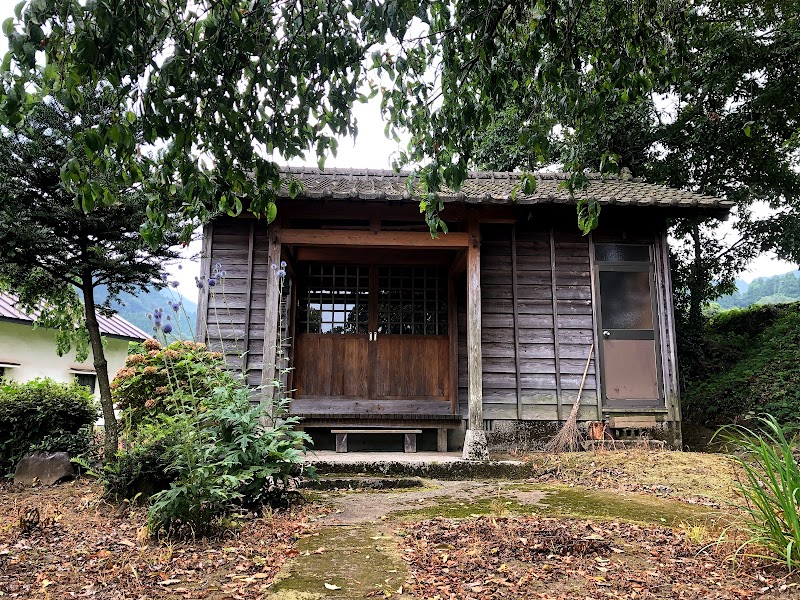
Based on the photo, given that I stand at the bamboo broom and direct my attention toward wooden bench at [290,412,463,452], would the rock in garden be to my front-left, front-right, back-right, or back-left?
front-left

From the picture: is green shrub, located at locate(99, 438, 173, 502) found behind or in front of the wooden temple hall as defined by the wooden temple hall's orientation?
in front

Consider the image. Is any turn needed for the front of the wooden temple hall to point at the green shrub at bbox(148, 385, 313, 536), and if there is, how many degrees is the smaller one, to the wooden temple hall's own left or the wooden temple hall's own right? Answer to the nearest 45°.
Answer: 0° — it already faces it

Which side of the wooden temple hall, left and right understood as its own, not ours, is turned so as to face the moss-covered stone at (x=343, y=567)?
front

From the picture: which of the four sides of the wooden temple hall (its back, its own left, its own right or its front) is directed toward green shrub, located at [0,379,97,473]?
right

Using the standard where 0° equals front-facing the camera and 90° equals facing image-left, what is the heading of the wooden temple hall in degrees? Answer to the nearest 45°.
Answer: approximately 0°

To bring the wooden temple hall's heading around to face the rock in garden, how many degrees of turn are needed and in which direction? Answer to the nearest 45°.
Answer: approximately 45° to its right

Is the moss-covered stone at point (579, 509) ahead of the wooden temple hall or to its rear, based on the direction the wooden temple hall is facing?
ahead

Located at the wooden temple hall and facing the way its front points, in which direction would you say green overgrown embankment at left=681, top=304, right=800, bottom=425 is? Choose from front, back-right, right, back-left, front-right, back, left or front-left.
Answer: back-left

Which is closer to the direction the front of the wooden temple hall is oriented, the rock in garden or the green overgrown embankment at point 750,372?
the rock in garden

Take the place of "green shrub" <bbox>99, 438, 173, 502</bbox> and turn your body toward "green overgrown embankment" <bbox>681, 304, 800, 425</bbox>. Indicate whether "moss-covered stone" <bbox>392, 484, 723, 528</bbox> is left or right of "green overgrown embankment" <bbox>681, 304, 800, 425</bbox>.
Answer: right

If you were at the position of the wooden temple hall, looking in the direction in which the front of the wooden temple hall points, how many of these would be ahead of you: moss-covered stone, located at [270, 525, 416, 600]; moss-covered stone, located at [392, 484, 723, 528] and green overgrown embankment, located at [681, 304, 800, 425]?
2
